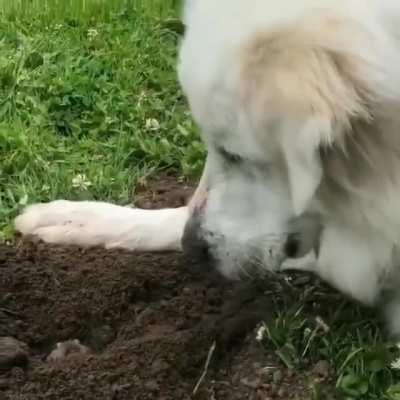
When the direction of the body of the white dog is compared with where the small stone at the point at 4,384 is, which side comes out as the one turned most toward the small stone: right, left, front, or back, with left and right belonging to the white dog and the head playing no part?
front

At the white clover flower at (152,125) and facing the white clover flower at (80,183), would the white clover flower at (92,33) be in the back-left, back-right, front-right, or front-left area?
back-right

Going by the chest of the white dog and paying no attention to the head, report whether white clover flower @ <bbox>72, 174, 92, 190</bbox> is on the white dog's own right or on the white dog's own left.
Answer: on the white dog's own right

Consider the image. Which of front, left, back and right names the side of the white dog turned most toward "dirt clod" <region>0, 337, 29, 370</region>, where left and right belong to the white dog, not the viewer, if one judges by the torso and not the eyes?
front

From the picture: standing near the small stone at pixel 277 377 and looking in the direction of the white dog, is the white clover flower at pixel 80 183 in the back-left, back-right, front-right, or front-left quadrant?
front-left

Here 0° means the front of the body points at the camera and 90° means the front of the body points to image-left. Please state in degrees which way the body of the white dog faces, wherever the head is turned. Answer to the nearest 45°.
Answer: approximately 90°
